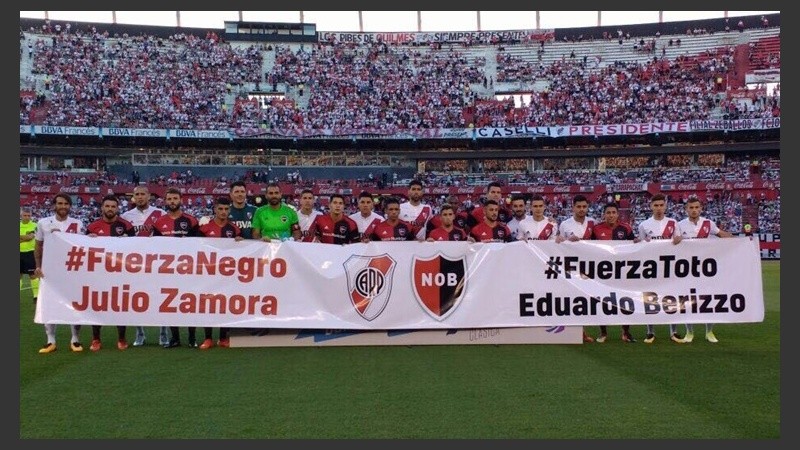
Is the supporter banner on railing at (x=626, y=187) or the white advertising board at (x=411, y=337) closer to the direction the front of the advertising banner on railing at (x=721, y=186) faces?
the white advertising board

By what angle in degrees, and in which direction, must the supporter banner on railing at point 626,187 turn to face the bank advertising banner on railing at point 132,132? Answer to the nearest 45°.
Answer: approximately 90° to its right

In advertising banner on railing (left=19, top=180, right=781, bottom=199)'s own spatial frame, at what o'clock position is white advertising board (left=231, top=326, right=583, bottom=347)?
The white advertising board is roughly at 12 o'clock from the advertising banner on railing.

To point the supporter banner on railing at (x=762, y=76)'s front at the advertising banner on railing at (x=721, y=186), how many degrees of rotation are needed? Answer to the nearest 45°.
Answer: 0° — it already faces it

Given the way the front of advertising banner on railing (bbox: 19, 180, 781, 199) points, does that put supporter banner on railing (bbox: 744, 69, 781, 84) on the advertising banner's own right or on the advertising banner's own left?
on the advertising banner's own left

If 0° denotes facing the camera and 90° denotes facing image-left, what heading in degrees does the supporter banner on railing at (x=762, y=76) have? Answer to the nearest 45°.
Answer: approximately 0°

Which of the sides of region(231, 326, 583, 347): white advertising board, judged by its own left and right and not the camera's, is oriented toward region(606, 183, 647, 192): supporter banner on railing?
back

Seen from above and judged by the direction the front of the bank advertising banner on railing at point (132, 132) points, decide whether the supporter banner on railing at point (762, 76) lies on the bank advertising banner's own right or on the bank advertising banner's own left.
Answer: on the bank advertising banner's own left

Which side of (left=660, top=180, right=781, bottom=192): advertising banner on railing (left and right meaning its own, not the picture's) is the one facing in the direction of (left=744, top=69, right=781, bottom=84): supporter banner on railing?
back

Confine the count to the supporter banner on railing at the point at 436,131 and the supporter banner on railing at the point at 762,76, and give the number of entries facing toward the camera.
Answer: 2
